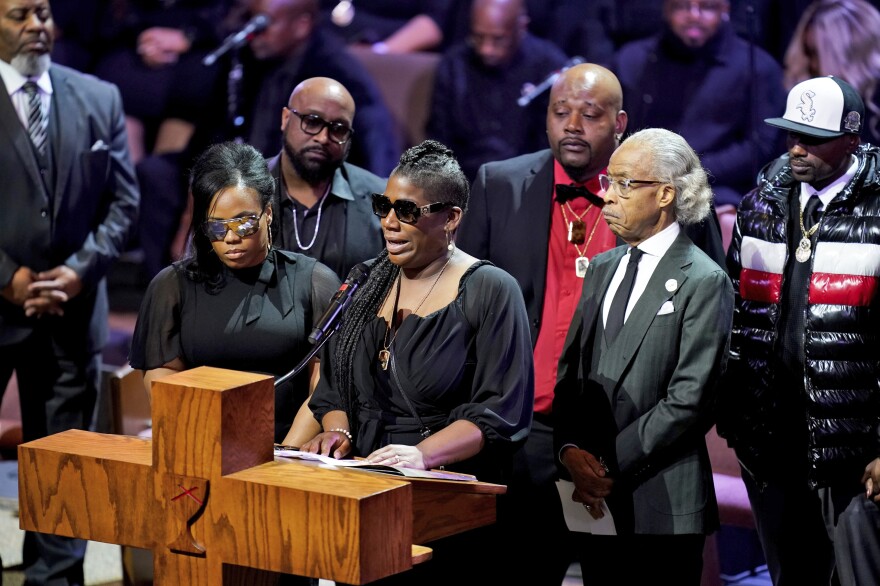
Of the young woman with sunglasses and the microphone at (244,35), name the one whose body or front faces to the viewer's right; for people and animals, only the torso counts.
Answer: the microphone

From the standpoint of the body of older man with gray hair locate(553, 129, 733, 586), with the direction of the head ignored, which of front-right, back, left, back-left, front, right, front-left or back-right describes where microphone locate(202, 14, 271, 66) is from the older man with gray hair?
right

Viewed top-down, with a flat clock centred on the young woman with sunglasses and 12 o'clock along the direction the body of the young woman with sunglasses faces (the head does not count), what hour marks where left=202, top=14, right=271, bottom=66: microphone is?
The microphone is roughly at 6 o'clock from the young woman with sunglasses.

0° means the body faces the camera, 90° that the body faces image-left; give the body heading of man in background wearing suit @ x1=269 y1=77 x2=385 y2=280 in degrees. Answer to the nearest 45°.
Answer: approximately 0°

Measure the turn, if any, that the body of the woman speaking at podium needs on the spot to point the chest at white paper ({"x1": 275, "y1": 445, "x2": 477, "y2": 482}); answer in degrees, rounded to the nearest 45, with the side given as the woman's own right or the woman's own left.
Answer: approximately 45° to the woman's own left

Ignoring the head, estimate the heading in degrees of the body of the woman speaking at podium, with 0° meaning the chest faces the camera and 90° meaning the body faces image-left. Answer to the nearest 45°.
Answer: approximately 45°

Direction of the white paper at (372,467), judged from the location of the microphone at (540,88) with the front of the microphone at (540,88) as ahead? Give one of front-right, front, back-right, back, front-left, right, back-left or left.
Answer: left

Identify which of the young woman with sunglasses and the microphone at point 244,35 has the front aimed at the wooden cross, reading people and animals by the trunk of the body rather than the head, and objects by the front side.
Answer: the young woman with sunglasses

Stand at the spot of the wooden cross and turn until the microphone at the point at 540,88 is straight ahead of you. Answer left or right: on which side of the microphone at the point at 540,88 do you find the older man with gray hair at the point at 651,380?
right

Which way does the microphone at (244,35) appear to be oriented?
to the viewer's right
